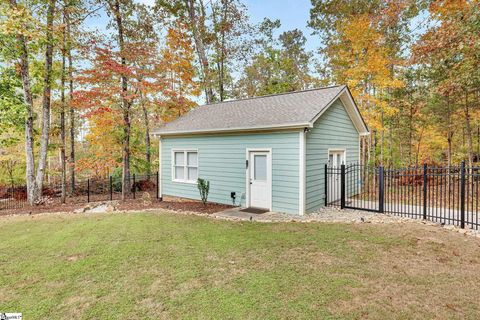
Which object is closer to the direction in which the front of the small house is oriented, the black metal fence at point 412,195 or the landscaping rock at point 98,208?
the landscaping rock

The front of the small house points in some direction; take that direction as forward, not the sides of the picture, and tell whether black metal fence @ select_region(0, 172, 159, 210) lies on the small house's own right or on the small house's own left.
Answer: on the small house's own right

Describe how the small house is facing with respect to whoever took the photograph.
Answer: facing the viewer and to the left of the viewer

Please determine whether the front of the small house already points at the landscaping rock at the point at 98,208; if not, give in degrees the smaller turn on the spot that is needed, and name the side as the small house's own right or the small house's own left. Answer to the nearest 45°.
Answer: approximately 45° to the small house's own right

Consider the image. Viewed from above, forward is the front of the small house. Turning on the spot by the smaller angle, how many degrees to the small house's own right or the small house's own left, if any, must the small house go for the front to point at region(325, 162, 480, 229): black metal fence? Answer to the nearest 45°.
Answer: approximately 135° to the small house's own left
